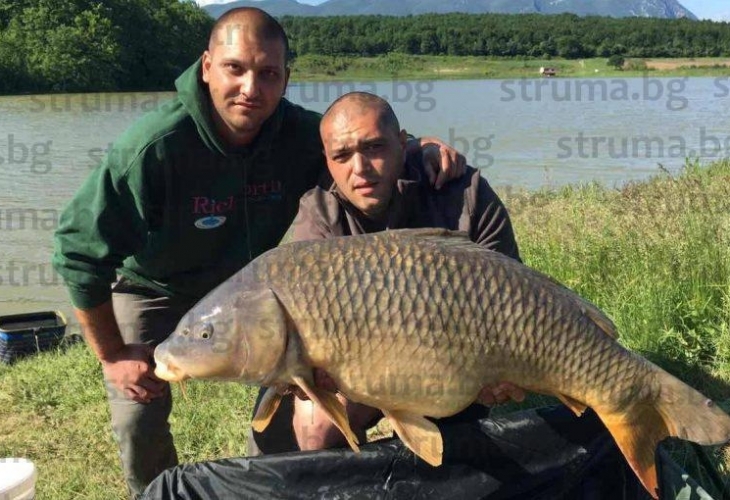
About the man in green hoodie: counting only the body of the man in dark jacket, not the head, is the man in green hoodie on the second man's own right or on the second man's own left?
on the second man's own right

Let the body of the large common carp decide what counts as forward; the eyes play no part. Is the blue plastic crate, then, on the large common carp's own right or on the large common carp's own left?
on the large common carp's own right

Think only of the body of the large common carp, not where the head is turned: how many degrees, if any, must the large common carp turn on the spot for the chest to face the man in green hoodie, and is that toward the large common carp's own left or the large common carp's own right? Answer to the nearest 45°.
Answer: approximately 45° to the large common carp's own right

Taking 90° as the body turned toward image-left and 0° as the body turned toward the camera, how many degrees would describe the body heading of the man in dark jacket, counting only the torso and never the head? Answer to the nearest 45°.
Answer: approximately 0°

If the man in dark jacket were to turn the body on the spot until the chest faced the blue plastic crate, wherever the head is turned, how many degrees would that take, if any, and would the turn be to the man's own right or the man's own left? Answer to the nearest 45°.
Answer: approximately 135° to the man's own right

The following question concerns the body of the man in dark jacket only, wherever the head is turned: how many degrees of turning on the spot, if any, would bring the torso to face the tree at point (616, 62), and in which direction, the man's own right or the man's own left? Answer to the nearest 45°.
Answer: approximately 180°

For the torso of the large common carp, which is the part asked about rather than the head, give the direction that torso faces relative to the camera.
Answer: to the viewer's left

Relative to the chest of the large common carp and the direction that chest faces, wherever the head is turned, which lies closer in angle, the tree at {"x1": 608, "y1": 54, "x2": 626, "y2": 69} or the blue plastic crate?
the blue plastic crate
